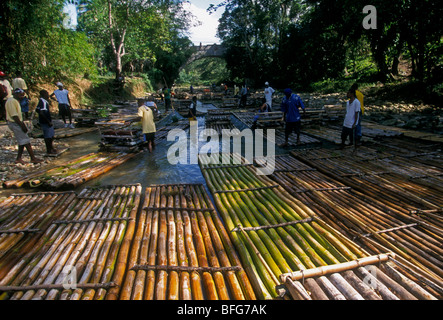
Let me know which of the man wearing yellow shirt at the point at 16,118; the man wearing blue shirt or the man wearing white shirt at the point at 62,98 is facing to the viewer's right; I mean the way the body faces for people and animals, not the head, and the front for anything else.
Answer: the man wearing yellow shirt

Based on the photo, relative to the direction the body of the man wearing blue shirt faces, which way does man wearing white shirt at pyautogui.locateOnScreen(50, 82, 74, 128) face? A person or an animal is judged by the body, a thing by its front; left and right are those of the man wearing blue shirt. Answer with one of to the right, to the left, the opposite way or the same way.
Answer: to the left

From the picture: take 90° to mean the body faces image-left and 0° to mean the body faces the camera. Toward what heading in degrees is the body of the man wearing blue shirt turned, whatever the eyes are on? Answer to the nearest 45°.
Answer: approximately 45°

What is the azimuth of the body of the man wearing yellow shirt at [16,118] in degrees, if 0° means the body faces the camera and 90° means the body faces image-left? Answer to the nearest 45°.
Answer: approximately 270°

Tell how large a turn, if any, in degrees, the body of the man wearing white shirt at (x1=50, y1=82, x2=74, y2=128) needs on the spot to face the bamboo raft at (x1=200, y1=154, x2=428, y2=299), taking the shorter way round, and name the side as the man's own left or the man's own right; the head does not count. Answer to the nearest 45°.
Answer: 0° — they already face it

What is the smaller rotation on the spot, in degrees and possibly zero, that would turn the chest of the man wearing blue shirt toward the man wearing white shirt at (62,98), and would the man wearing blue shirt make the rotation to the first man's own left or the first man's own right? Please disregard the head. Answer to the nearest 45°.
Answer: approximately 45° to the first man's own right

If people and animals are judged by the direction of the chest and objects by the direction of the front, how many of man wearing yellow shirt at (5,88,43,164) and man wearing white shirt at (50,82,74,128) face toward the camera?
1

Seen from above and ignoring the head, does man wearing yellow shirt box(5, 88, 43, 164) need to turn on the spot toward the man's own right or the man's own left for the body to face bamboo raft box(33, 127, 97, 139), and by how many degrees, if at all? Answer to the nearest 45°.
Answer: approximately 90° to the man's own left

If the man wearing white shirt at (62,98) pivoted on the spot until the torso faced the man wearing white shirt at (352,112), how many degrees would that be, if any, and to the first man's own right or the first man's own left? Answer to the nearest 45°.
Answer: approximately 45° to the first man's own left
